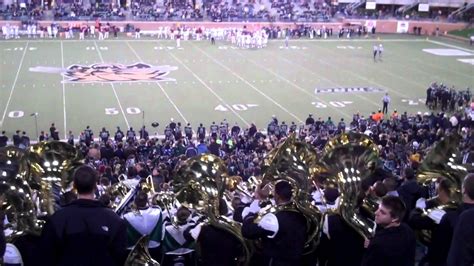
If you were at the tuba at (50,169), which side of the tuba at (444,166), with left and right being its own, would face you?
left

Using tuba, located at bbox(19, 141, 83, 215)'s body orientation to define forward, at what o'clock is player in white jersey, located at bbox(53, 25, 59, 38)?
The player in white jersey is roughly at 12 o'clock from the tuba.

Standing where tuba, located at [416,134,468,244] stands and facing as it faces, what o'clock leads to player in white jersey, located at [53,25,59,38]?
The player in white jersey is roughly at 12 o'clock from the tuba.

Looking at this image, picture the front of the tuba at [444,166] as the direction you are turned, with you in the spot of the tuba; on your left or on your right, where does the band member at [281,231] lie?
on your left

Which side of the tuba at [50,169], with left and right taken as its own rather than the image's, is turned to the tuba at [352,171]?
right

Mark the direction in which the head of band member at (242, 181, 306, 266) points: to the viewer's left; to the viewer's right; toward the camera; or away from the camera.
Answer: away from the camera

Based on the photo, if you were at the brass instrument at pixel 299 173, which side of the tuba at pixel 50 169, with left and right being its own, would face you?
right

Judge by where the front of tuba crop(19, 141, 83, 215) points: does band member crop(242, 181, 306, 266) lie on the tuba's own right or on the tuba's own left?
on the tuba's own right

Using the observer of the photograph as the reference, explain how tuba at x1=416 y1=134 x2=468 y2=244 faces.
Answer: facing away from the viewer and to the left of the viewer

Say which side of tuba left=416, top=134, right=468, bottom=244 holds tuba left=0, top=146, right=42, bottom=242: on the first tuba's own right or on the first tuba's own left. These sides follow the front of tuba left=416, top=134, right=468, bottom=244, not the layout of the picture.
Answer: on the first tuba's own left

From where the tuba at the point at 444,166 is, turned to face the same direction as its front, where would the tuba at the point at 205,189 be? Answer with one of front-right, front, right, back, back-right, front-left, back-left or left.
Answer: left

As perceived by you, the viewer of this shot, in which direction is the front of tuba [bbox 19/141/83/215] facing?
facing away from the viewer

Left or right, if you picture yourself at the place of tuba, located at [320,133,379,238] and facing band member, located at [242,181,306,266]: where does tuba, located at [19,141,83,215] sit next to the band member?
right
